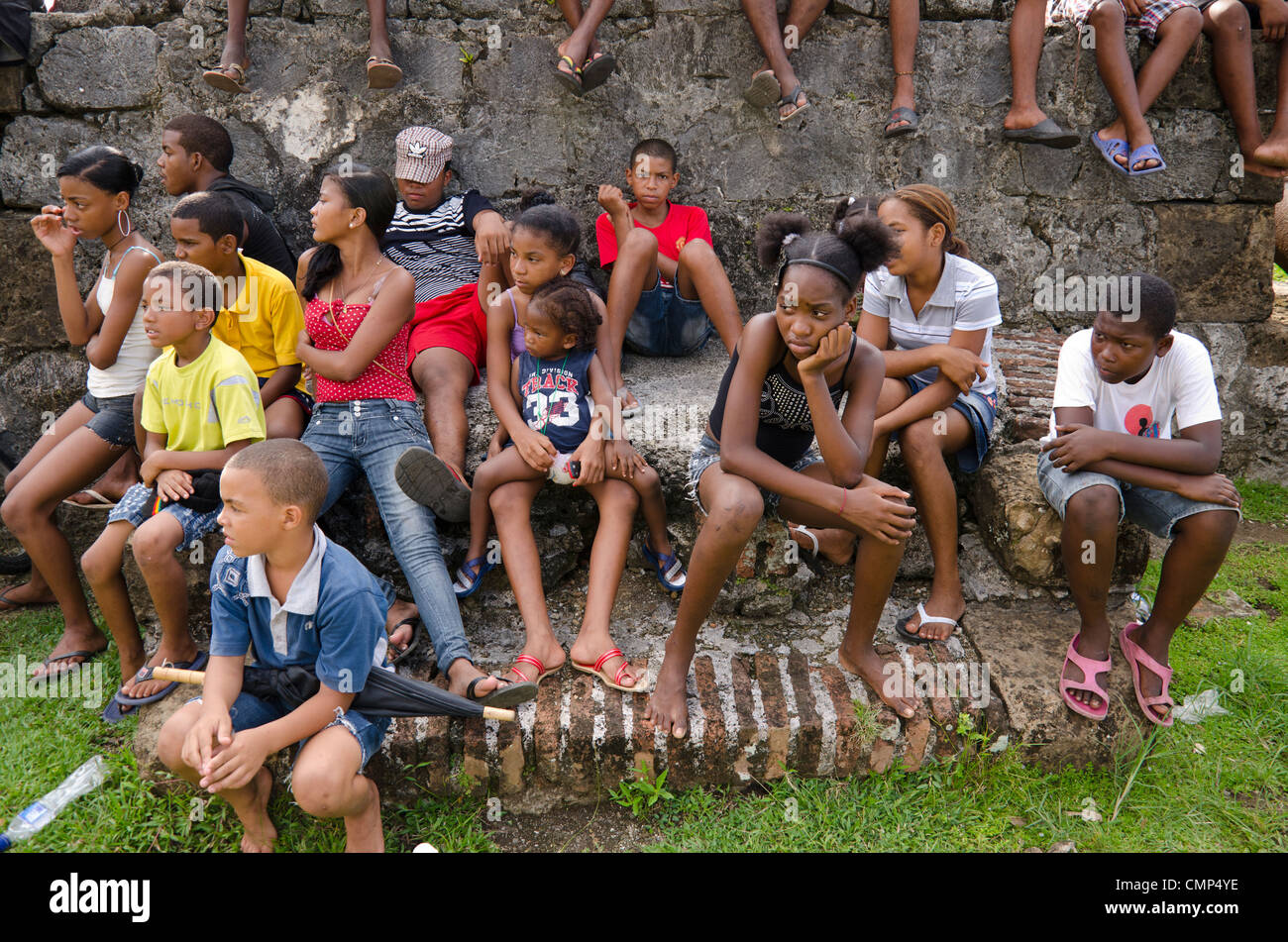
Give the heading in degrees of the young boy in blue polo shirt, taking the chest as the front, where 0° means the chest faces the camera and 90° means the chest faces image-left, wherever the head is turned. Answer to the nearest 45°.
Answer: approximately 45°

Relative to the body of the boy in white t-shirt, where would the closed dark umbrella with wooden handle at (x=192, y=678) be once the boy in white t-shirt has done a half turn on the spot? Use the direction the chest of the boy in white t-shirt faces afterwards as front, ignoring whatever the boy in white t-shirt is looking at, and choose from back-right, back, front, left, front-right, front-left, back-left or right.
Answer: back-left

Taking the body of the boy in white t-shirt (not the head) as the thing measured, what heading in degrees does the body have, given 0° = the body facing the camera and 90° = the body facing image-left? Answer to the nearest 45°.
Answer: approximately 0°

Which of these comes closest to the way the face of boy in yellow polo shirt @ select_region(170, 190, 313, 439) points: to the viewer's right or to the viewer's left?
to the viewer's left

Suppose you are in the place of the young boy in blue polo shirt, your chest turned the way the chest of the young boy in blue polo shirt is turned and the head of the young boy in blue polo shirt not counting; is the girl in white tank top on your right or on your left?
on your right

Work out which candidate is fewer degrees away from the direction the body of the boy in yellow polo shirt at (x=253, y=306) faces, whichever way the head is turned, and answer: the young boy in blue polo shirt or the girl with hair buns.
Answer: the young boy in blue polo shirt

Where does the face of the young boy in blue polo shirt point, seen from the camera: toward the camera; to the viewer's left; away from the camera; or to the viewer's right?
to the viewer's left

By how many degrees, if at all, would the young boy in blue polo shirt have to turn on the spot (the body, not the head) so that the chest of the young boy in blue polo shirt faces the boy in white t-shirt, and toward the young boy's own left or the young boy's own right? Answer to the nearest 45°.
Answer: approximately 135° to the young boy's own left

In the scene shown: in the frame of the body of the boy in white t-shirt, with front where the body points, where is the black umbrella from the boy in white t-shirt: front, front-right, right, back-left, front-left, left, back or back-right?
front-right

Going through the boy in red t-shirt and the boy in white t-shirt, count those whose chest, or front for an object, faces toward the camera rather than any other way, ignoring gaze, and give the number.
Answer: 2
